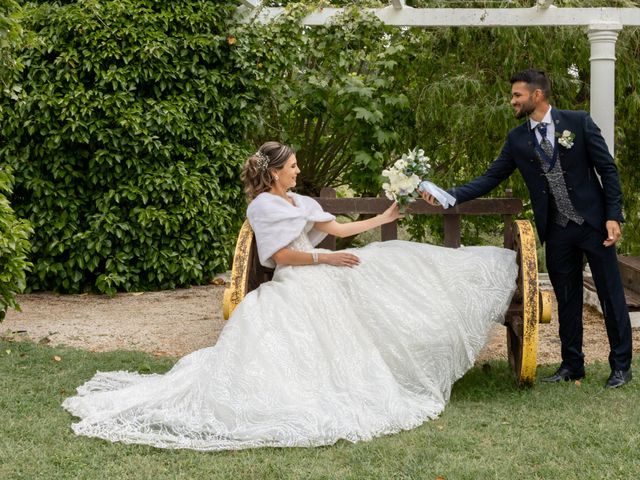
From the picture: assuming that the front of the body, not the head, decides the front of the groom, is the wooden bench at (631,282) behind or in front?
behind

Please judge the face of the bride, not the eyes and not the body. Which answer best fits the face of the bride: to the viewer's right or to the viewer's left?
to the viewer's right

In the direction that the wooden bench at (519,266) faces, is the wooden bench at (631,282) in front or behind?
behind

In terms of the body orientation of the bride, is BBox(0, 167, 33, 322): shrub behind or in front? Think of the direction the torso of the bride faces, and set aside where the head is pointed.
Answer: behind

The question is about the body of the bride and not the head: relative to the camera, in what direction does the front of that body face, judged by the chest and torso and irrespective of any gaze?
to the viewer's right

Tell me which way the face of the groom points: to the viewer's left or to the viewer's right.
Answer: to the viewer's left

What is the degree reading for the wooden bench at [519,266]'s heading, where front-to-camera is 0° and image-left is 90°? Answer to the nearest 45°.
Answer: approximately 0°

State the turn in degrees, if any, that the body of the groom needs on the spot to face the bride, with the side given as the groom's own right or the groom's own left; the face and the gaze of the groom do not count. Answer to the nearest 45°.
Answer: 0° — they already face them
